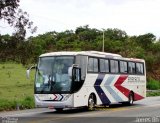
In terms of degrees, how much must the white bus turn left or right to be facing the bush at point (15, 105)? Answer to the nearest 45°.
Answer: approximately 90° to its right

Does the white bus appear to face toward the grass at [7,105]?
no

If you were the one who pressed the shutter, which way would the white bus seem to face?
facing the viewer and to the left of the viewer
